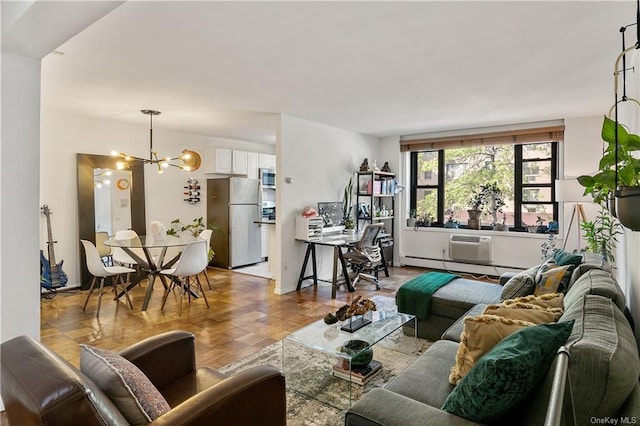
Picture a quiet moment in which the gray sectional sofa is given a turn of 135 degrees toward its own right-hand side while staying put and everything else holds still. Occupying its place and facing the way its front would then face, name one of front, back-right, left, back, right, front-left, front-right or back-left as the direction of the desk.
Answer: left

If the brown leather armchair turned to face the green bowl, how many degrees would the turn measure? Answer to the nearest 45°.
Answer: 0° — it already faces it

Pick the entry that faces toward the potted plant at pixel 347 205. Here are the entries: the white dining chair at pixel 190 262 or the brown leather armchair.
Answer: the brown leather armchair

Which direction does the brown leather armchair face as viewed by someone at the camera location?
facing away from the viewer and to the right of the viewer

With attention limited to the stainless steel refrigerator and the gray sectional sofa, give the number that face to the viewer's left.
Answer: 1

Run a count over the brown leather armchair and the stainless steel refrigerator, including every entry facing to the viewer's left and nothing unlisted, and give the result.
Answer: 0

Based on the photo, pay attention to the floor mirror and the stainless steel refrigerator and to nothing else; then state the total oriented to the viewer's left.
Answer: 0

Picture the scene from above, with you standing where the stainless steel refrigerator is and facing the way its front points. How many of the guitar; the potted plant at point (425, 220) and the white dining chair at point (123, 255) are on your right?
2

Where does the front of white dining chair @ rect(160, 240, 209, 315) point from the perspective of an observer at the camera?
facing away from the viewer and to the left of the viewer

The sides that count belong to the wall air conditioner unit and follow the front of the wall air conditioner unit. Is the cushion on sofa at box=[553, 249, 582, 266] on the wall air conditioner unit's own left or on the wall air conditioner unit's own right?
on the wall air conditioner unit's own left

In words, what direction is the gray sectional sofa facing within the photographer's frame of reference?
facing to the left of the viewer

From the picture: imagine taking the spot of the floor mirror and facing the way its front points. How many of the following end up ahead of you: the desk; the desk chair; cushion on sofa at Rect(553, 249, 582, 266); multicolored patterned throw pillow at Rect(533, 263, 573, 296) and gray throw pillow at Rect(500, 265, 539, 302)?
5

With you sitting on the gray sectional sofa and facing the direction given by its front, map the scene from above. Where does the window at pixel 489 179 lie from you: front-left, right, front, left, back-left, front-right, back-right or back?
right

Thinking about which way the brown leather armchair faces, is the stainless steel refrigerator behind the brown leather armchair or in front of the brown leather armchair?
in front

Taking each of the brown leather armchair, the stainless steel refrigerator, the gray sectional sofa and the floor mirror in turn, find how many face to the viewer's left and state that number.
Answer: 1
